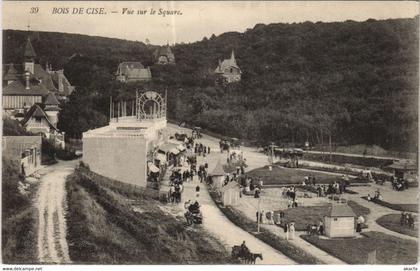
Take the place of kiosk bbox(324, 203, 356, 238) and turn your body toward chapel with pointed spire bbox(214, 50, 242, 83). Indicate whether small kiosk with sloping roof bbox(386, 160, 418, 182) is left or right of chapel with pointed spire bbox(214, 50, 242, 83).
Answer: right

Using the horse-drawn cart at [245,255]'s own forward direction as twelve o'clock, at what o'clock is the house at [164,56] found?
The house is roughly at 7 o'clock from the horse-drawn cart.

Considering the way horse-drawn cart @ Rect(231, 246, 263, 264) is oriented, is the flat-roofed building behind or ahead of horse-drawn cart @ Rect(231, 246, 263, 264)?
behind

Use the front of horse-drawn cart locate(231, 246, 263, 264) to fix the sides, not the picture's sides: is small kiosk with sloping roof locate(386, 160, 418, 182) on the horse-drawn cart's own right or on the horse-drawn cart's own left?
on the horse-drawn cart's own left

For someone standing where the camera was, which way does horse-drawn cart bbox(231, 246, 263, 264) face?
facing the viewer and to the right of the viewer

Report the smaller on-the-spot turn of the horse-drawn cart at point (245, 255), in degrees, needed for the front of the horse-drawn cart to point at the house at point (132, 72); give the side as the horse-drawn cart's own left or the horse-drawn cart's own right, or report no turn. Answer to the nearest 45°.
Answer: approximately 135° to the horse-drawn cart's own left

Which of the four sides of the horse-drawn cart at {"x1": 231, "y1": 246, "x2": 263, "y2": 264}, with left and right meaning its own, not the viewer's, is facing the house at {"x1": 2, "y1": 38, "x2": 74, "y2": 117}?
back

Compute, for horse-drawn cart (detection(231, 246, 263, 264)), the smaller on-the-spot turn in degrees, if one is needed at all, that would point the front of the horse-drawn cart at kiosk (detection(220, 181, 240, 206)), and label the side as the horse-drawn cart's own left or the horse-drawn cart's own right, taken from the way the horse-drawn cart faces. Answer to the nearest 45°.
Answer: approximately 135° to the horse-drawn cart's own left
